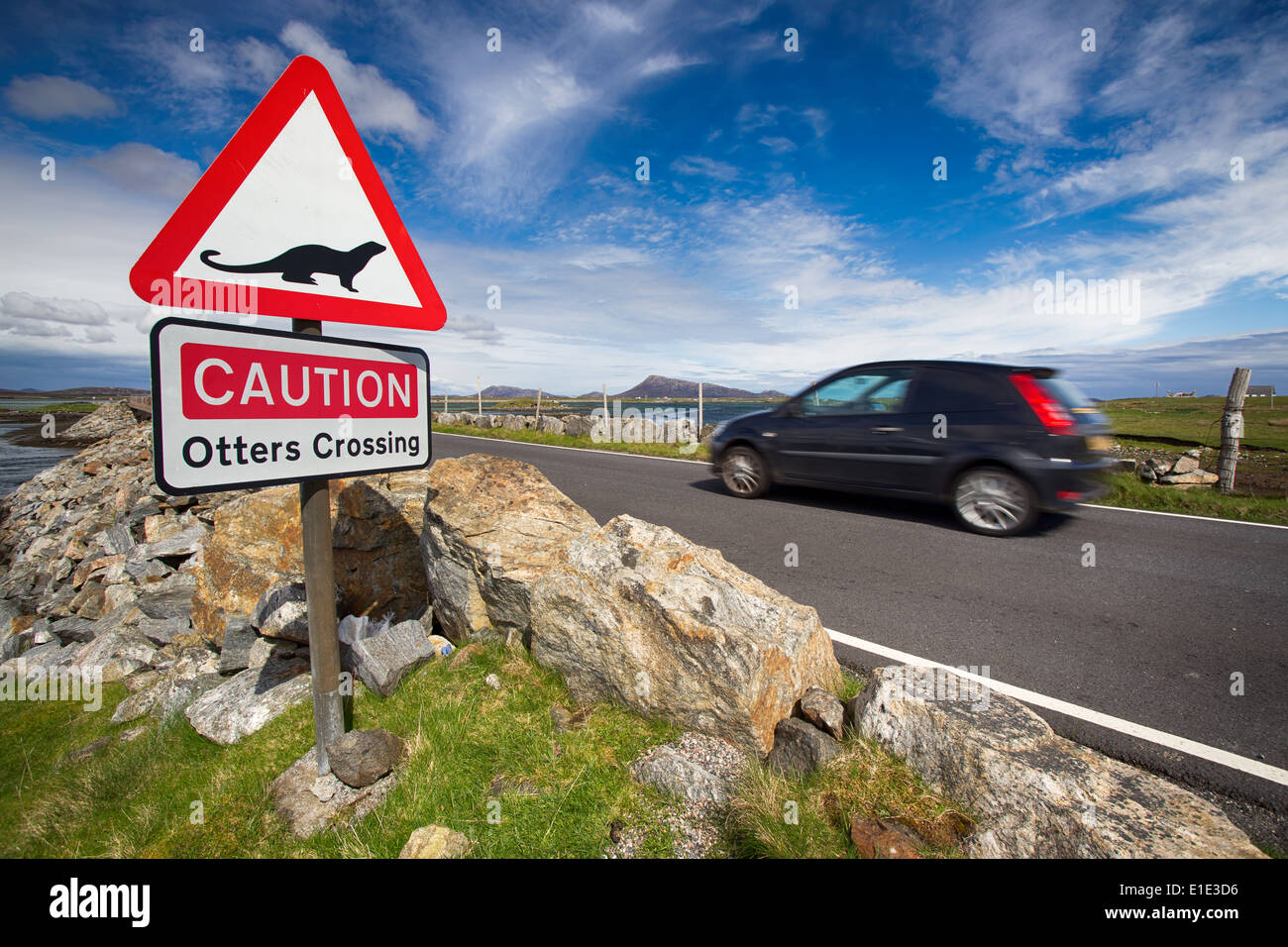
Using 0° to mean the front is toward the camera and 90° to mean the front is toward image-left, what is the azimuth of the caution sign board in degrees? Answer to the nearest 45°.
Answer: approximately 315°

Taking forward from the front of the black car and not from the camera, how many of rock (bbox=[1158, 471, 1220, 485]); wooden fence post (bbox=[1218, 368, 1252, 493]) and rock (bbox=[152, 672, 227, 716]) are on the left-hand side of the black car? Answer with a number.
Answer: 1

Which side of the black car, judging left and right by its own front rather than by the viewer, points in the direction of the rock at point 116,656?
left

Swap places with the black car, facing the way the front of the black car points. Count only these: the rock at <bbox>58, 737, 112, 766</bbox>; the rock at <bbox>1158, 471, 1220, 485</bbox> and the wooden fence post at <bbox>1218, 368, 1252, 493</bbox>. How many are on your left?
1

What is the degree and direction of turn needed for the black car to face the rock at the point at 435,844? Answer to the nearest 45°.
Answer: approximately 135° to its left

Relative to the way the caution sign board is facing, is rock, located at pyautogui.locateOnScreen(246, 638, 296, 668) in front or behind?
behind

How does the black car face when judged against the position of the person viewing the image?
facing away from the viewer and to the left of the viewer

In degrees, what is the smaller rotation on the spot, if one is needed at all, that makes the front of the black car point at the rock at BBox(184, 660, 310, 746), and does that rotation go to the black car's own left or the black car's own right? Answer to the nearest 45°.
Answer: approximately 90° to the black car's own left
